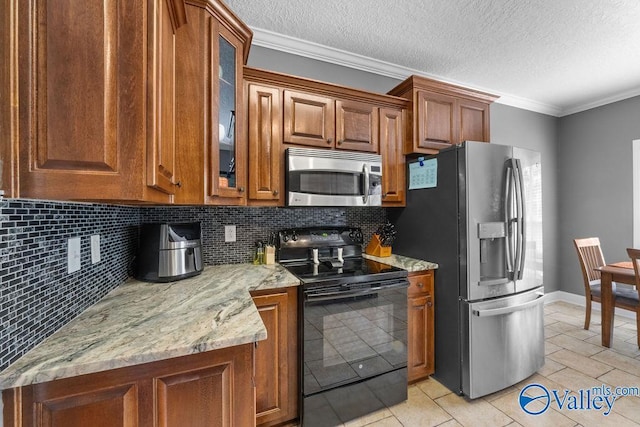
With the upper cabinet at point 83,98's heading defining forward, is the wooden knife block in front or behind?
in front

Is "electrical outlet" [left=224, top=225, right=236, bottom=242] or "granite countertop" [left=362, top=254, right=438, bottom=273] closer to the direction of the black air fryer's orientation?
the granite countertop

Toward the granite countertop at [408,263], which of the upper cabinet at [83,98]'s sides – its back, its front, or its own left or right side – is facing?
front

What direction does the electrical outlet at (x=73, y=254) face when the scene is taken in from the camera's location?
facing the viewer and to the right of the viewer

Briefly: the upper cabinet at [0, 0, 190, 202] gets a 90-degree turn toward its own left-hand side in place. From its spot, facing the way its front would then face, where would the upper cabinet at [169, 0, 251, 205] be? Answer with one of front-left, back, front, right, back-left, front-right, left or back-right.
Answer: front-right

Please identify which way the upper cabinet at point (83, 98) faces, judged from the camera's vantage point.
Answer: facing to the right of the viewer

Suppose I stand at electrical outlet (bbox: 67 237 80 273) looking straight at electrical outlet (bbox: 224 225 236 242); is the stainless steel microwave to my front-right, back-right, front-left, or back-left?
front-right

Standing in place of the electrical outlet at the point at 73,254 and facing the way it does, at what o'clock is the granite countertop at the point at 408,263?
The granite countertop is roughly at 11 o'clock from the electrical outlet.

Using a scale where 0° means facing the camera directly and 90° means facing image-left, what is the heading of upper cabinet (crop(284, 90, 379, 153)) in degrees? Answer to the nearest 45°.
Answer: approximately 315°

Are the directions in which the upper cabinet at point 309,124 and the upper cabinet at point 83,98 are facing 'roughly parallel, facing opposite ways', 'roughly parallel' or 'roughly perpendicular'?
roughly perpendicular

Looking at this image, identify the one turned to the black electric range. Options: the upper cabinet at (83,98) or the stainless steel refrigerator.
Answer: the upper cabinet

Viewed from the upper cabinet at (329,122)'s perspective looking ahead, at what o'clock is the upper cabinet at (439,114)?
the upper cabinet at (439,114) is roughly at 10 o'clock from the upper cabinet at (329,122).

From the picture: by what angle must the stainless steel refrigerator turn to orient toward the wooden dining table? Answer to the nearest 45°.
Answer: approximately 90° to its left

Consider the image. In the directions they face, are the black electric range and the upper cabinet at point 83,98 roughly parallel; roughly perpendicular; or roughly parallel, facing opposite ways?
roughly perpendicular
